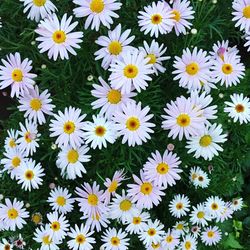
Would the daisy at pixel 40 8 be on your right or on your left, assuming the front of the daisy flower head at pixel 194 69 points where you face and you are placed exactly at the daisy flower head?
on your right

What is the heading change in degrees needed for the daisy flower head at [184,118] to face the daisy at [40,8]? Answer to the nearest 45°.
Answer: approximately 90° to its right

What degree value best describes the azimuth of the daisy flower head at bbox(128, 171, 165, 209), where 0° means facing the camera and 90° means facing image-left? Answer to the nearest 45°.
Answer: approximately 0°

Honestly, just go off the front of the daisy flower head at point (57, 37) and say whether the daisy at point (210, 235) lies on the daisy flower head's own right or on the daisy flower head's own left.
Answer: on the daisy flower head's own left

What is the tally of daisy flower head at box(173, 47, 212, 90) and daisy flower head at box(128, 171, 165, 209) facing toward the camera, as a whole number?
2
